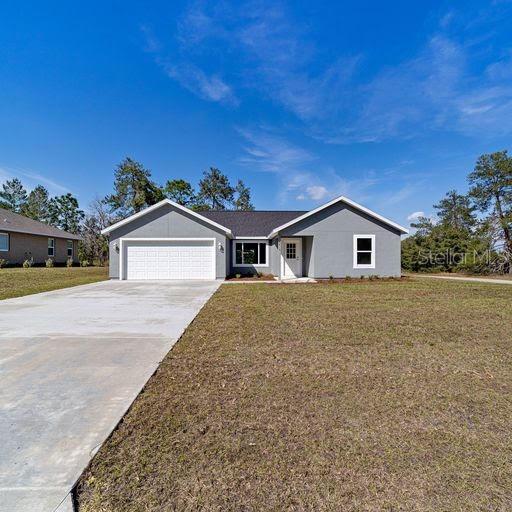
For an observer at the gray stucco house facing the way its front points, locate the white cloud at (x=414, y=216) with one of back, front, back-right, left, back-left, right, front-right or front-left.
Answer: back-left

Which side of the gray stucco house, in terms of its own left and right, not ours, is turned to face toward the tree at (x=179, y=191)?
back

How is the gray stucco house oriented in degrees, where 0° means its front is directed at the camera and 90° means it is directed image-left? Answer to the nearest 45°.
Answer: approximately 0°

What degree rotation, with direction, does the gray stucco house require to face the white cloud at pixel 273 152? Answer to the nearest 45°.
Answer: approximately 135° to its left

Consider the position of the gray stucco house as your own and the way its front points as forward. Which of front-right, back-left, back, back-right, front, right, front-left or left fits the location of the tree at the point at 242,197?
back

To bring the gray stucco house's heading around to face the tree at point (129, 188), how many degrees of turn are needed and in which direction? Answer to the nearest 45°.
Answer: approximately 135° to its right
